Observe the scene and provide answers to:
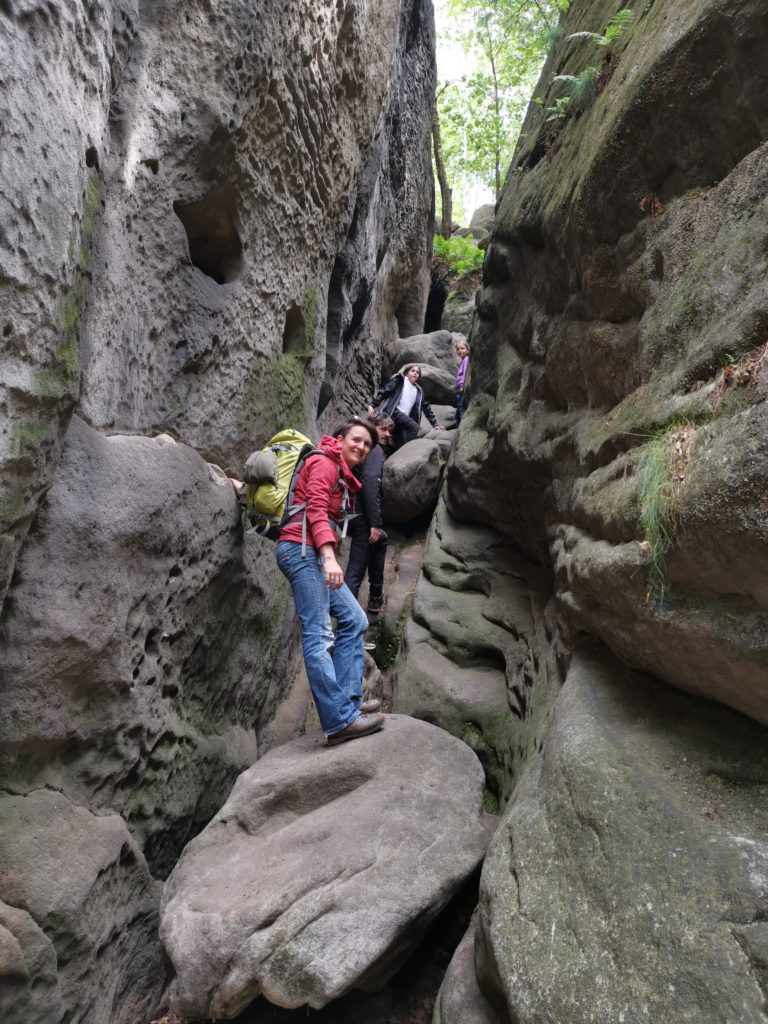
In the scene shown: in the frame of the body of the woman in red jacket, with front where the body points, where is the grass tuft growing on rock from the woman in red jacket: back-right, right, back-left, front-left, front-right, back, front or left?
front-right

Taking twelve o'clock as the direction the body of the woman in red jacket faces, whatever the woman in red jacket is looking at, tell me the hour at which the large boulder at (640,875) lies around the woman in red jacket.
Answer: The large boulder is roughly at 2 o'clock from the woman in red jacket.

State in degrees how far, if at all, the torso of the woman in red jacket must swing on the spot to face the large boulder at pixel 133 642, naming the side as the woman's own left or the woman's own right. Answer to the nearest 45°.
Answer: approximately 180°

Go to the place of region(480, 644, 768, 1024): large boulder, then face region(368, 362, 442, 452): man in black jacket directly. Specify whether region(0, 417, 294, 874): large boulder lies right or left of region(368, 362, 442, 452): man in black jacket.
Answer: left

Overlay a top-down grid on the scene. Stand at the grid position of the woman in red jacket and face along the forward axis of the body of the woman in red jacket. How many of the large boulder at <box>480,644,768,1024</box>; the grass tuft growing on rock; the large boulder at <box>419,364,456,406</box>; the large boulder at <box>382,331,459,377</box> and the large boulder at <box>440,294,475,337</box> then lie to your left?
3

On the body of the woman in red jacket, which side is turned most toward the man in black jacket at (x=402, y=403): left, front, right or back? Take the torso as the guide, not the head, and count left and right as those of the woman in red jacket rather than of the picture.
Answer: left

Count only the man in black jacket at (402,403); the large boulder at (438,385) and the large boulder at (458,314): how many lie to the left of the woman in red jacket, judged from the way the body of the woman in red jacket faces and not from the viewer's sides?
3

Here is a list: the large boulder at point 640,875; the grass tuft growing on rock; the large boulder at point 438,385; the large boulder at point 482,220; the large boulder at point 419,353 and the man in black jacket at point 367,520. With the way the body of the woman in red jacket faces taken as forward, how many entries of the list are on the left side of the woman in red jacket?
4

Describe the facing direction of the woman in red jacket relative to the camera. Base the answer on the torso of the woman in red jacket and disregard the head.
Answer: to the viewer's right

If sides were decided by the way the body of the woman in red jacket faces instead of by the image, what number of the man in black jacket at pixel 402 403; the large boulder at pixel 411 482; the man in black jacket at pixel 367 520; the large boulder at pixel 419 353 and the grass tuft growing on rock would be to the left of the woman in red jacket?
4
